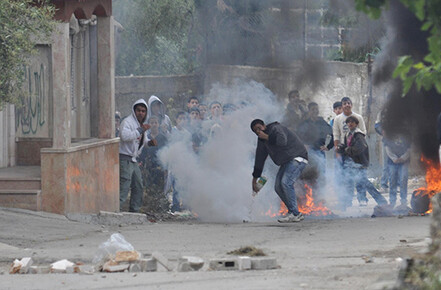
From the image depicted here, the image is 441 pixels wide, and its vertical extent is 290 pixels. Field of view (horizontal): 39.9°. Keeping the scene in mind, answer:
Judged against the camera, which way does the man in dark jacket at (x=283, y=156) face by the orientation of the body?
to the viewer's left

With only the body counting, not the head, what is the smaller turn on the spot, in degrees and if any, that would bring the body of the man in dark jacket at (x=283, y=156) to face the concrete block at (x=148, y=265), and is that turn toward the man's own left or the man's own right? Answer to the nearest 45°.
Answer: approximately 90° to the man's own left

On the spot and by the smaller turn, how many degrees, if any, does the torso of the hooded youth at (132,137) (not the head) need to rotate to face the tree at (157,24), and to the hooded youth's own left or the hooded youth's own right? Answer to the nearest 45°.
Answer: approximately 135° to the hooded youth's own left

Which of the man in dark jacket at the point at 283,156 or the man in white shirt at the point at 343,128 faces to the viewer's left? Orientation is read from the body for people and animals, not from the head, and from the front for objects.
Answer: the man in dark jacket

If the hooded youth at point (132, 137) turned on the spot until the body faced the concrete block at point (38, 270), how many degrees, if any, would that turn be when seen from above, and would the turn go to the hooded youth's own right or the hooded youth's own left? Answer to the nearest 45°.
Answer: approximately 45° to the hooded youth's own right

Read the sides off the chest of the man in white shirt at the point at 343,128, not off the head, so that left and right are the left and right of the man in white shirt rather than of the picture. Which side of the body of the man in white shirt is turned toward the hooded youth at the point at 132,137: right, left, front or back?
right

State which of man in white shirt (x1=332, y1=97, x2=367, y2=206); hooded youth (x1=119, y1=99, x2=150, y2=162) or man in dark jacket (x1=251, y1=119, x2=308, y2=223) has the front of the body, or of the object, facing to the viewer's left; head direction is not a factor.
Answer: the man in dark jacket

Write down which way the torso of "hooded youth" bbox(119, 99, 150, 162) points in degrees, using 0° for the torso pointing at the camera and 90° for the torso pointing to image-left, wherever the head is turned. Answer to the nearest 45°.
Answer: approximately 315°

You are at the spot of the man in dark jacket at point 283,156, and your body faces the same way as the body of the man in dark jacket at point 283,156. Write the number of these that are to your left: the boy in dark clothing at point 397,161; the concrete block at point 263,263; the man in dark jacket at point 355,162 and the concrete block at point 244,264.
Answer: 2

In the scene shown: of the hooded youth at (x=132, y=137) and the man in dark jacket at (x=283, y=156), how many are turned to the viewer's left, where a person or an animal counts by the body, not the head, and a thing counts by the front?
1

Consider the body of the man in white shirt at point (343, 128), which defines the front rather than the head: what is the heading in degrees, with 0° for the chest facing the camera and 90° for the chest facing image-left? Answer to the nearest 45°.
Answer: approximately 0°
